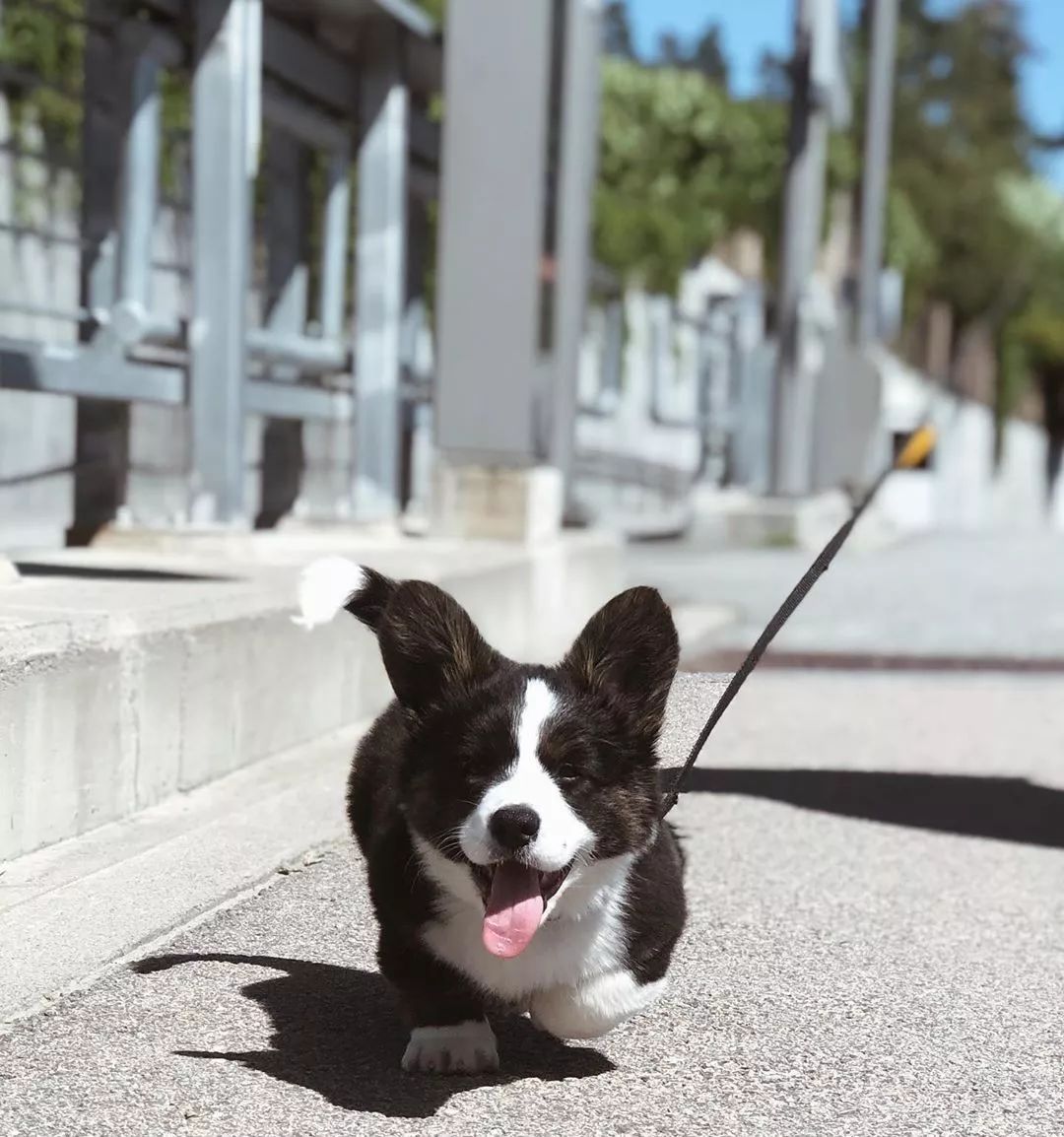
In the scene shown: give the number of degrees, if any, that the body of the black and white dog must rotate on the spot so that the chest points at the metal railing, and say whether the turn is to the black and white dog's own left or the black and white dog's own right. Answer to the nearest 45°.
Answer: approximately 180°

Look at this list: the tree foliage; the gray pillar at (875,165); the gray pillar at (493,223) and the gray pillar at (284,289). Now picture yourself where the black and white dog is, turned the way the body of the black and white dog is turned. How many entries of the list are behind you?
4

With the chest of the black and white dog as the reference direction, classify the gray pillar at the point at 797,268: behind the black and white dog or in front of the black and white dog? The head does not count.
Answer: behind

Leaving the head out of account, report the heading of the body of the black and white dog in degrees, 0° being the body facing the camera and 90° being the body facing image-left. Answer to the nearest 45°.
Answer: approximately 0°

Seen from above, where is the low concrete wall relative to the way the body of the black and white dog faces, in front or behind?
behind

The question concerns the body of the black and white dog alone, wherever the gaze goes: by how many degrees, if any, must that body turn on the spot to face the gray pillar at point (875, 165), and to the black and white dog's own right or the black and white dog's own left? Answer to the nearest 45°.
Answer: approximately 180°

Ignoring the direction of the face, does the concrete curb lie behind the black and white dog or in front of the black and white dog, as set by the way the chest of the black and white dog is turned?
behind

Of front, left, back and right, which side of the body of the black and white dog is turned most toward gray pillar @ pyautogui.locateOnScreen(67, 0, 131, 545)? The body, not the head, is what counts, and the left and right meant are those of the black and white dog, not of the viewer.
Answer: back

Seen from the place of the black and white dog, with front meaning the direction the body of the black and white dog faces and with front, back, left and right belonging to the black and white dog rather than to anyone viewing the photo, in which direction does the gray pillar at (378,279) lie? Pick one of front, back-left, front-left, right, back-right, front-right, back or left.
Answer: back

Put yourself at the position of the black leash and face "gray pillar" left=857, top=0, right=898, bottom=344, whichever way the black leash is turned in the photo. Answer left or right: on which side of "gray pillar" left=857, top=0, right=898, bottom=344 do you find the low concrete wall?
left

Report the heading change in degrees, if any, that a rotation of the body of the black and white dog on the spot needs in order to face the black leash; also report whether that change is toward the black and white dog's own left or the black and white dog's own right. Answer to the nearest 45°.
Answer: approximately 135° to the black and white dog's own left

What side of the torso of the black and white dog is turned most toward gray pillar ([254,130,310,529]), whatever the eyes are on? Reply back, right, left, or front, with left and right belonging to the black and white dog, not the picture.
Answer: back

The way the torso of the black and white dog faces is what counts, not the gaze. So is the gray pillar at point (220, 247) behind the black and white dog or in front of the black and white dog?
behind

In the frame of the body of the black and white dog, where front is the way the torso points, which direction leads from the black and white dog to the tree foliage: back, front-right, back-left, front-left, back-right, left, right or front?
back
